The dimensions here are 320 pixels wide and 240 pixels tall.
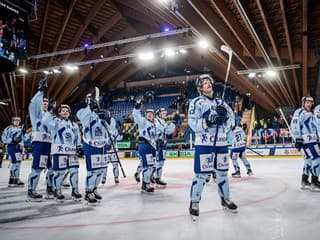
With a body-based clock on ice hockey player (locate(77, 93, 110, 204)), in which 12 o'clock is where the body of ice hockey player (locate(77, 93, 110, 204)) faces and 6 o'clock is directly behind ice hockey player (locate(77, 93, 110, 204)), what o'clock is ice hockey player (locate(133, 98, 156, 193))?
ice hockey player (locate(133, 98, 156, 193)) is roughly at 9 o'clock from ice hockey player (locate(77, 93, 110, 204)).

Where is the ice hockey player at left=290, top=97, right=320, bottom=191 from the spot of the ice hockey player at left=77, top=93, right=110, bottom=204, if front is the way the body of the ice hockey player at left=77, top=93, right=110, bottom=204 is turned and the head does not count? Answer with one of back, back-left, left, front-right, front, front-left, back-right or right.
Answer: front-left

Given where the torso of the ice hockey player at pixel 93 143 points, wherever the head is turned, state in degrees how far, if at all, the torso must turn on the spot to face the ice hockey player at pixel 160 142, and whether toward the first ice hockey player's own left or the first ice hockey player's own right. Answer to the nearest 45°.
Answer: approximately 90° to the first ice hockey player's own left

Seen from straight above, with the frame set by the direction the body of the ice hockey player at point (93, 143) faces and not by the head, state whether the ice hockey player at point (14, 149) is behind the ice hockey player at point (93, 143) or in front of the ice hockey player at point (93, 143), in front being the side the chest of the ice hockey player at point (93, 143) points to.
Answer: behind

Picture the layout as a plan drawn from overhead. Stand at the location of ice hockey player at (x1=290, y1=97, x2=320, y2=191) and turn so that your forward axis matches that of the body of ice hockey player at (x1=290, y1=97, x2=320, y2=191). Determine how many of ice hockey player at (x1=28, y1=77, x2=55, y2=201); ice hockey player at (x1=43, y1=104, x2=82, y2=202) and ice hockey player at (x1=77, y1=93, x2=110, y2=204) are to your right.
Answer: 3

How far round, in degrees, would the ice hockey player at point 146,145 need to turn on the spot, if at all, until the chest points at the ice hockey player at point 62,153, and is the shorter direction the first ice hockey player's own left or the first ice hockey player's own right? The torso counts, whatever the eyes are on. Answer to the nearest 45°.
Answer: approximately 90° to the first ice hockey player's own right

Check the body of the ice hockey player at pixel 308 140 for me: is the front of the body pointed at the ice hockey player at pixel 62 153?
no

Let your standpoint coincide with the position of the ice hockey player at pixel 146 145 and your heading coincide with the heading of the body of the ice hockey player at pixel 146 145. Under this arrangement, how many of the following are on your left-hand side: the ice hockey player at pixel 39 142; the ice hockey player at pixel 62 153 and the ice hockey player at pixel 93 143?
0

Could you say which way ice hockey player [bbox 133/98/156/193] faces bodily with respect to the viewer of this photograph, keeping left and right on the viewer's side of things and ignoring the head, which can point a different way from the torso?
facing the viewer and to the right of the viewer

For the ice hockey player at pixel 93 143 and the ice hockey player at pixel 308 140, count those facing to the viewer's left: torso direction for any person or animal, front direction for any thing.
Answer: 0

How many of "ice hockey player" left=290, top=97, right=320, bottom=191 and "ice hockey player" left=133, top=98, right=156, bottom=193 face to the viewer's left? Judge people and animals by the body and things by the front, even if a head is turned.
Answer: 0

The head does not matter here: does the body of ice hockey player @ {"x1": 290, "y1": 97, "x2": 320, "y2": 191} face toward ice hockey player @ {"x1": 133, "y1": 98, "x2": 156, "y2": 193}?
no

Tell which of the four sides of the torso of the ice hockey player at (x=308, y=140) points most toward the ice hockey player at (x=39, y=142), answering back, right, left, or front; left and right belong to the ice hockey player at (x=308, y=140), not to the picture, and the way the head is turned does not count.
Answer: right

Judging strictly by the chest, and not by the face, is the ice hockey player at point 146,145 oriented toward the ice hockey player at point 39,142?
no

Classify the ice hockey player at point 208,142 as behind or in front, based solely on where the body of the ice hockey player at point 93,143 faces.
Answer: in front

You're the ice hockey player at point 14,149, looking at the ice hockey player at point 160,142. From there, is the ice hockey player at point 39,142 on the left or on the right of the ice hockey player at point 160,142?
right
